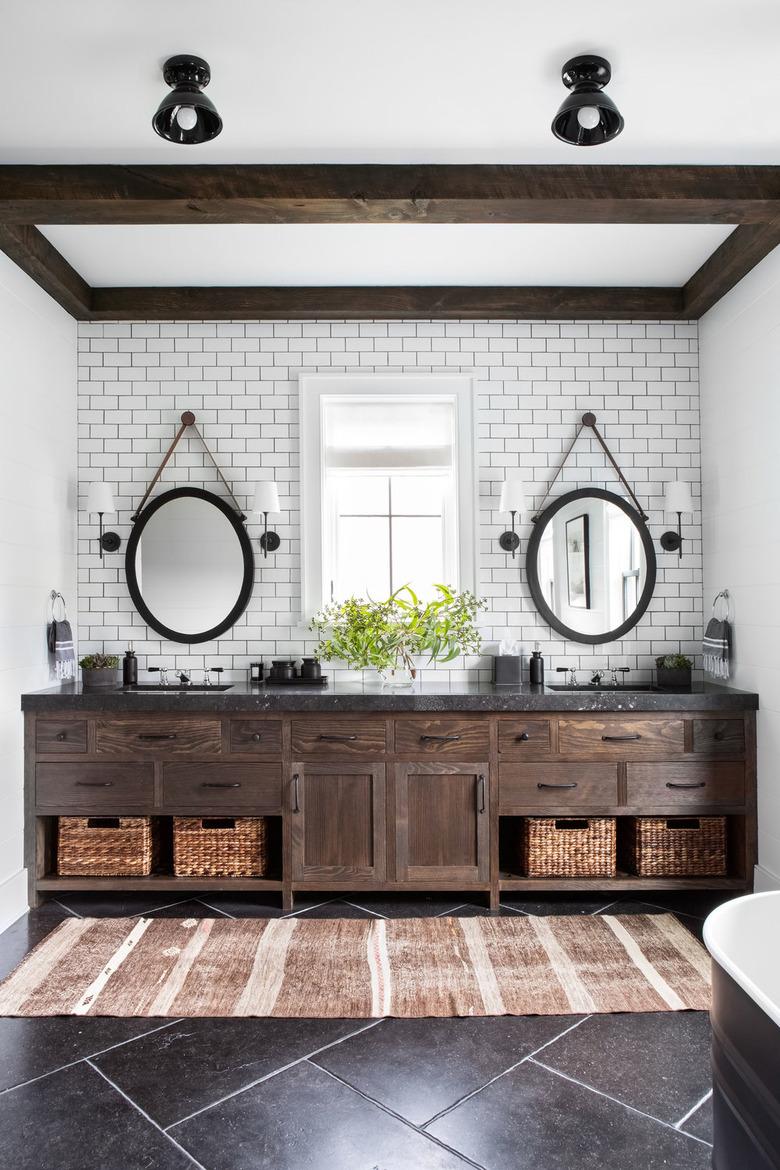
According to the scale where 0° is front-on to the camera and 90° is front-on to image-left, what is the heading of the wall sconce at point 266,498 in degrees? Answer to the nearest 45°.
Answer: approximately 0°

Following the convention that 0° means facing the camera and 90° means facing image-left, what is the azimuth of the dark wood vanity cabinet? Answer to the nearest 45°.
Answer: approximately 0°

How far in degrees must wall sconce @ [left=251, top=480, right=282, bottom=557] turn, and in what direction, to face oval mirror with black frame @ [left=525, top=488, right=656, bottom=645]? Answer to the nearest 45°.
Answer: approximately 90° to its left

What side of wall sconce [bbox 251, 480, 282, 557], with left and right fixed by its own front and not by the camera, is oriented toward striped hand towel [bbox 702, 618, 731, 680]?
left

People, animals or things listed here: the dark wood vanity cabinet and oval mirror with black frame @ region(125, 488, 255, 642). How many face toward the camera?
2
